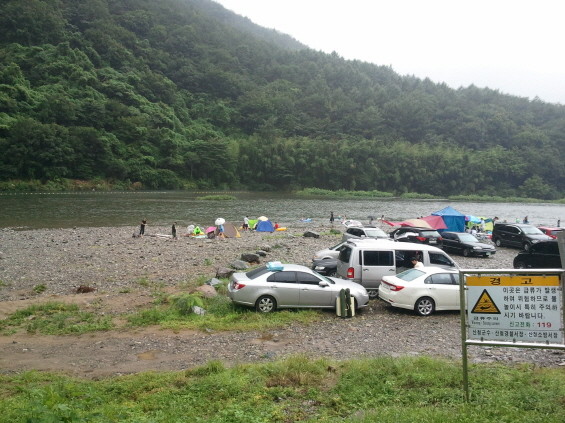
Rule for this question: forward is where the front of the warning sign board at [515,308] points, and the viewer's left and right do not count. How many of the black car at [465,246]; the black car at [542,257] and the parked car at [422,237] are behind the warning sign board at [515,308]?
3

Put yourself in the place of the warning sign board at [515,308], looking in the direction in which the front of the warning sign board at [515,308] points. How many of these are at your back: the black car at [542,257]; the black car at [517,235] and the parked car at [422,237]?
3

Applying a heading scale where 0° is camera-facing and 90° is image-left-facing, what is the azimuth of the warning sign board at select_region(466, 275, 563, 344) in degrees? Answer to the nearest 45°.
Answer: approximately 0°

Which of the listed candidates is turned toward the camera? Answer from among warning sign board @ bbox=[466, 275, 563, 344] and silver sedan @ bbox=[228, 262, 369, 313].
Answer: the warning sign board

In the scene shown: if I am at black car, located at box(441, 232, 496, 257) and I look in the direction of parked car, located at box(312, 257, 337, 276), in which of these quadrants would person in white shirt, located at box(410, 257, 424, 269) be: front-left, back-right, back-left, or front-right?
front-left

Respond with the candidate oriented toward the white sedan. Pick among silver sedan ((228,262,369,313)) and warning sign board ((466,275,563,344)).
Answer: the silver sedan

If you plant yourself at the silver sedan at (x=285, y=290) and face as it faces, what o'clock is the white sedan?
The white sedan is roughly at 12 o'clock from the silver sedan.

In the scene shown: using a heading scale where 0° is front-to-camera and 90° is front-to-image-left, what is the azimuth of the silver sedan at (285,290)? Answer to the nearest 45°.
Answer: approximately 270°

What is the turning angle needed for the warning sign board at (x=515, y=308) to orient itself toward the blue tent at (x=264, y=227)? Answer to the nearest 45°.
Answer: approximately 135° to its right

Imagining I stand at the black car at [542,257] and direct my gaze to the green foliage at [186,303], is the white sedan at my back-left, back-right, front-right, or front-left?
front-left
